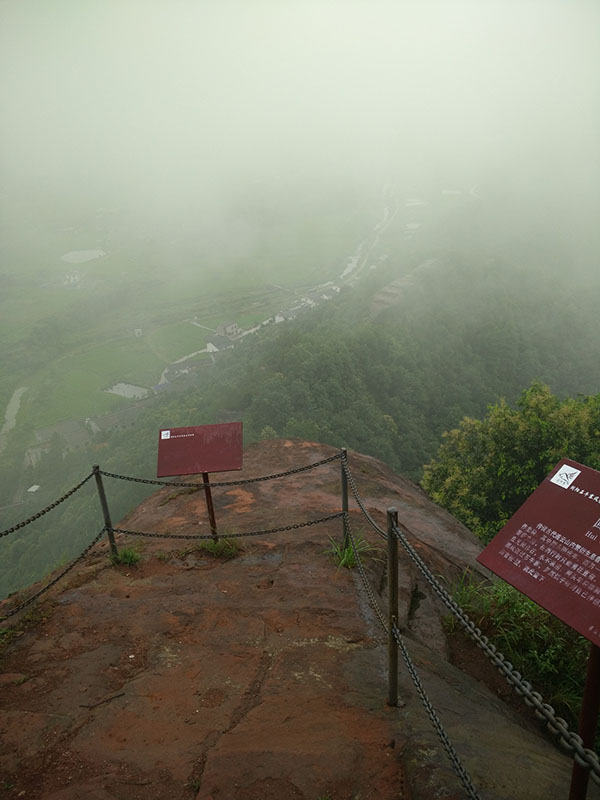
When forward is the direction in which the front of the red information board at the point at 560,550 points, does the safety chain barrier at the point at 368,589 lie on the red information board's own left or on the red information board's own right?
on the red information board's own right

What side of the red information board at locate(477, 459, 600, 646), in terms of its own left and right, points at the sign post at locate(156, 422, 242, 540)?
right

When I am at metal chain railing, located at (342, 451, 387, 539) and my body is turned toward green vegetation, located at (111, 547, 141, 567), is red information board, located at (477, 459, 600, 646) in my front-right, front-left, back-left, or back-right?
back-left

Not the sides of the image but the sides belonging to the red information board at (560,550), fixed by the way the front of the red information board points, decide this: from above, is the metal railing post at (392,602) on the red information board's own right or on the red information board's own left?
on the red information board's own right

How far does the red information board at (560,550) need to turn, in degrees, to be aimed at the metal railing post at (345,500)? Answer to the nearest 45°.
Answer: approximately 90° to its right

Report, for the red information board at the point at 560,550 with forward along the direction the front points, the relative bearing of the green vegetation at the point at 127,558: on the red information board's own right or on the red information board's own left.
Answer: on the red information board's own right

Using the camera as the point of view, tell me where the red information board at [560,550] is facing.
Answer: facing the viewer and to the left of the viewer
